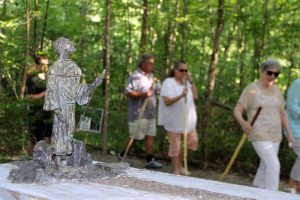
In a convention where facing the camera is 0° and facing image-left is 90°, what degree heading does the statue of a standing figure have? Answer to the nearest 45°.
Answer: approximately 315°

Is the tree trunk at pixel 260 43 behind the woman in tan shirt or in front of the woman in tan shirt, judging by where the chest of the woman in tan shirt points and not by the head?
behind

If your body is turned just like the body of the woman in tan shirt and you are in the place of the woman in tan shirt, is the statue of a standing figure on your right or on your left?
on your right

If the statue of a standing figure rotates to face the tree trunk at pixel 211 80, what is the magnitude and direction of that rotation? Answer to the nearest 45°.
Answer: approximately 90° to its left

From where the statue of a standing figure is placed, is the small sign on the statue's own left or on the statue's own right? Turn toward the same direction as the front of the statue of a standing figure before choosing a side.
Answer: on the statue's own left
